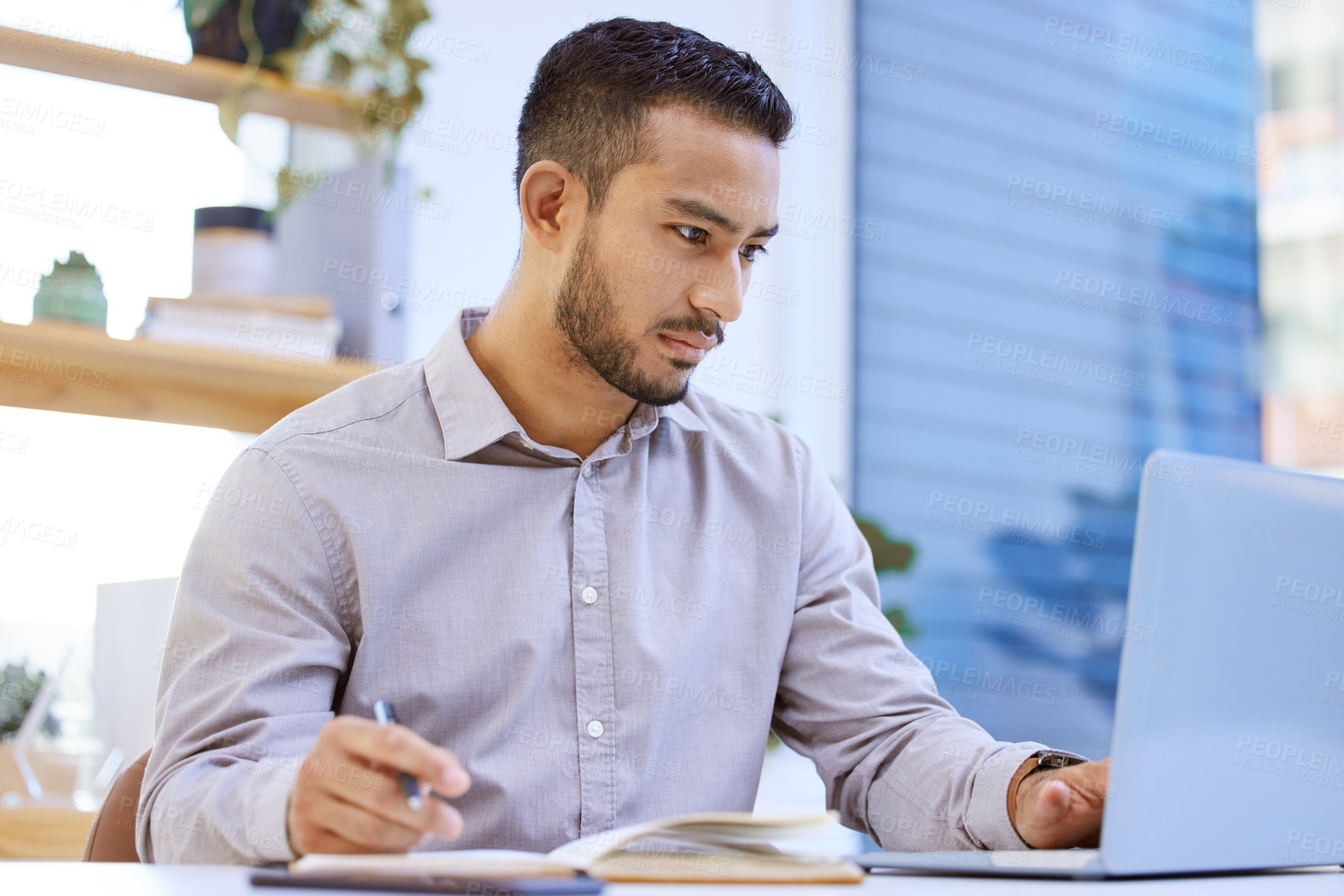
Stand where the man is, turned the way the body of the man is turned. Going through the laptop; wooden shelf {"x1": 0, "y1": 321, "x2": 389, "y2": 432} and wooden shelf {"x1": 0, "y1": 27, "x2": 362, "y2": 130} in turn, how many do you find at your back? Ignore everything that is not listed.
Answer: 2

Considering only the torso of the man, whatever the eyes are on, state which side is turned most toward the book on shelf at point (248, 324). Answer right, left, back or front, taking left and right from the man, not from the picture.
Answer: back

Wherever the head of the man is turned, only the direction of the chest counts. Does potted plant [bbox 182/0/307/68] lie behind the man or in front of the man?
behind

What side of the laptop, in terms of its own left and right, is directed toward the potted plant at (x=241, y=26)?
front

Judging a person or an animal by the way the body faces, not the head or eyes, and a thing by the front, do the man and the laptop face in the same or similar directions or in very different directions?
very different directions

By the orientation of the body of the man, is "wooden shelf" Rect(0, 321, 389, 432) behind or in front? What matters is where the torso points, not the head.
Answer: behind

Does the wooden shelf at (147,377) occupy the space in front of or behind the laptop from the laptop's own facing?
in front

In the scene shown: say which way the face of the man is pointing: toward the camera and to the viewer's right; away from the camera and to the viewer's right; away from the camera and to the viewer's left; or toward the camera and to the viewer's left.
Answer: toward the camera and to the viewer's right

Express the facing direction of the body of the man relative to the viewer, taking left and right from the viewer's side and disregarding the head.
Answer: facing the viewer and to the right of the viewer

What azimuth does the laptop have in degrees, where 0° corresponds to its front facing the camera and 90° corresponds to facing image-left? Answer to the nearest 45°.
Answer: approximately 135°

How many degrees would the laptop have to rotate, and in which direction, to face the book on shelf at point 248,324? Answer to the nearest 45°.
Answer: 0° — it already faces it
